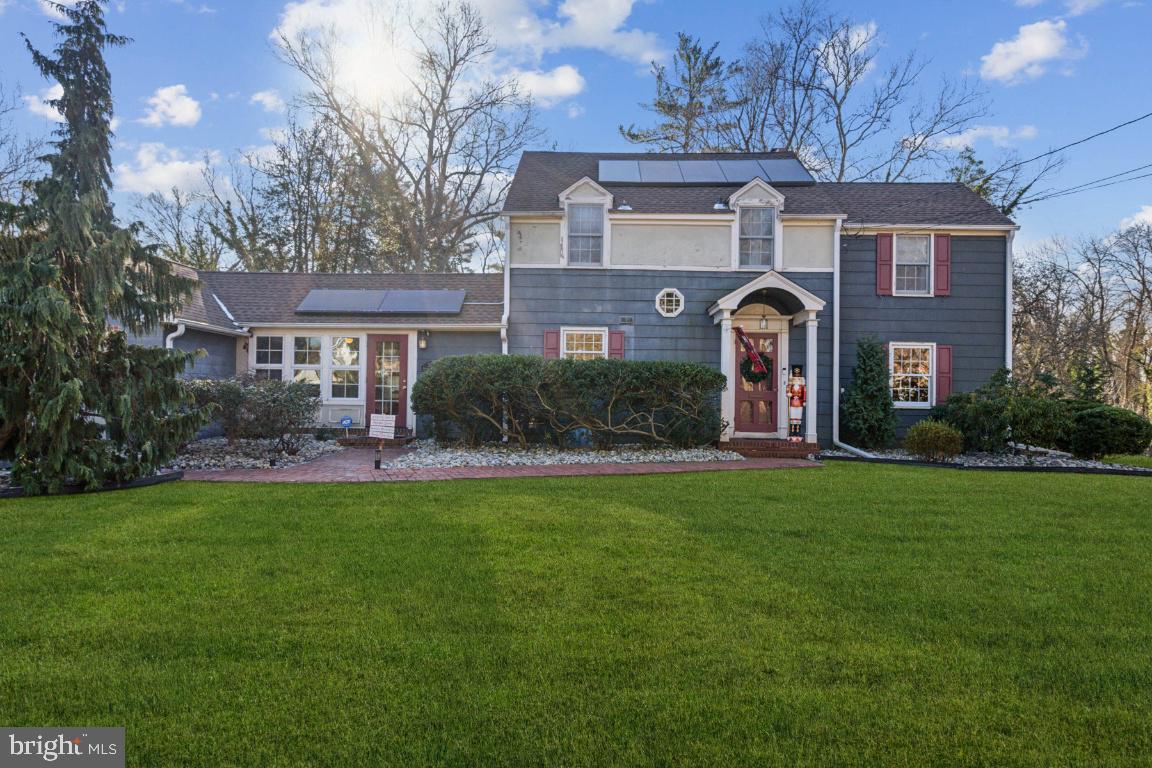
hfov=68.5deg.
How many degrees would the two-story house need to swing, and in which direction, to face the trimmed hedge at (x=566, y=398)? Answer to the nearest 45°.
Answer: approximately 45° to its right

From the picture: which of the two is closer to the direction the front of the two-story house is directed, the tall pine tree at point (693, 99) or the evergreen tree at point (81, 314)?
the evergreen tree

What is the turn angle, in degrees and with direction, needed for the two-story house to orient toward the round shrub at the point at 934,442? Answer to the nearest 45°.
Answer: approximately 45° to its left

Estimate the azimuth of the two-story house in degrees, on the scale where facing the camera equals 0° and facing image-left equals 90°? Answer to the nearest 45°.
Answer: approximately 0°

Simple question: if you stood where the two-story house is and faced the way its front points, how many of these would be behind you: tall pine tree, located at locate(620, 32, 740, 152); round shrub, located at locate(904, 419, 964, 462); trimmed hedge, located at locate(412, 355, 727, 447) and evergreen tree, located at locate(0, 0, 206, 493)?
1

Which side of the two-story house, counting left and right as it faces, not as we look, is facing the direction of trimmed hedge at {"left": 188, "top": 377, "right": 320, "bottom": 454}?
right

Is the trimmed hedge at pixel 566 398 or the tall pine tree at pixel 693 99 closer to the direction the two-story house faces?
the trimmed hedge

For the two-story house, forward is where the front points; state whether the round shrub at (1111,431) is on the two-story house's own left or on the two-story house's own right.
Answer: on the two-story house's own left

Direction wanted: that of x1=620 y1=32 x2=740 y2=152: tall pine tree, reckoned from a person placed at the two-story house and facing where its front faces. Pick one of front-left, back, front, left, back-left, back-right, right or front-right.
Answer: back

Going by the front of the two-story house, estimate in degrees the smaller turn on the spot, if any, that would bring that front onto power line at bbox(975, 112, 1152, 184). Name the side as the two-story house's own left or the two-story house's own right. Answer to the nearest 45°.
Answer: approximately 90° to the two-story house's own left
